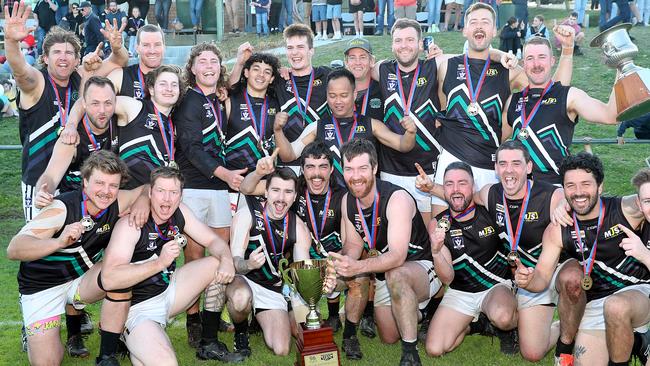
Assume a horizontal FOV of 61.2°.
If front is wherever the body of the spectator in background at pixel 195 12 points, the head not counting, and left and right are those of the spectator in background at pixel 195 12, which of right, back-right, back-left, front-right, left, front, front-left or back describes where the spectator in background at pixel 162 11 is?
right

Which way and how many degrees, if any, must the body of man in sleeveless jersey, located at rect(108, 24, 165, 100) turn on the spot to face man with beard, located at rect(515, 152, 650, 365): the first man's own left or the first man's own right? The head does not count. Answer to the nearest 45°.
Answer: approximately 45° to the first man's own left

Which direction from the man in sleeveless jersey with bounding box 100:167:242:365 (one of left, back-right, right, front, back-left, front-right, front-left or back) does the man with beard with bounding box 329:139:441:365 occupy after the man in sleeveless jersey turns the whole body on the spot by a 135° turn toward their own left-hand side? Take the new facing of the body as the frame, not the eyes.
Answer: right

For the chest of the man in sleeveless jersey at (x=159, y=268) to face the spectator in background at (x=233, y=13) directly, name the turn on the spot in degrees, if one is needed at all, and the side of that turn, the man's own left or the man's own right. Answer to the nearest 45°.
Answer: approximately 135° to the man's own left

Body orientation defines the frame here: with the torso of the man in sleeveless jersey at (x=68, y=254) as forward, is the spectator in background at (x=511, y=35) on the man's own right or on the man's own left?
on the man's own left

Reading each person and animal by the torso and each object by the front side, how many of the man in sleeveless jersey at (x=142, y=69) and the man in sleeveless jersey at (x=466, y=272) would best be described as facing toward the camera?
2

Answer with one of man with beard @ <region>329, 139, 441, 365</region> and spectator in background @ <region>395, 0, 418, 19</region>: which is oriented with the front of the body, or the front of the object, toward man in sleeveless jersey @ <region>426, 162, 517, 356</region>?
the spectator in background
